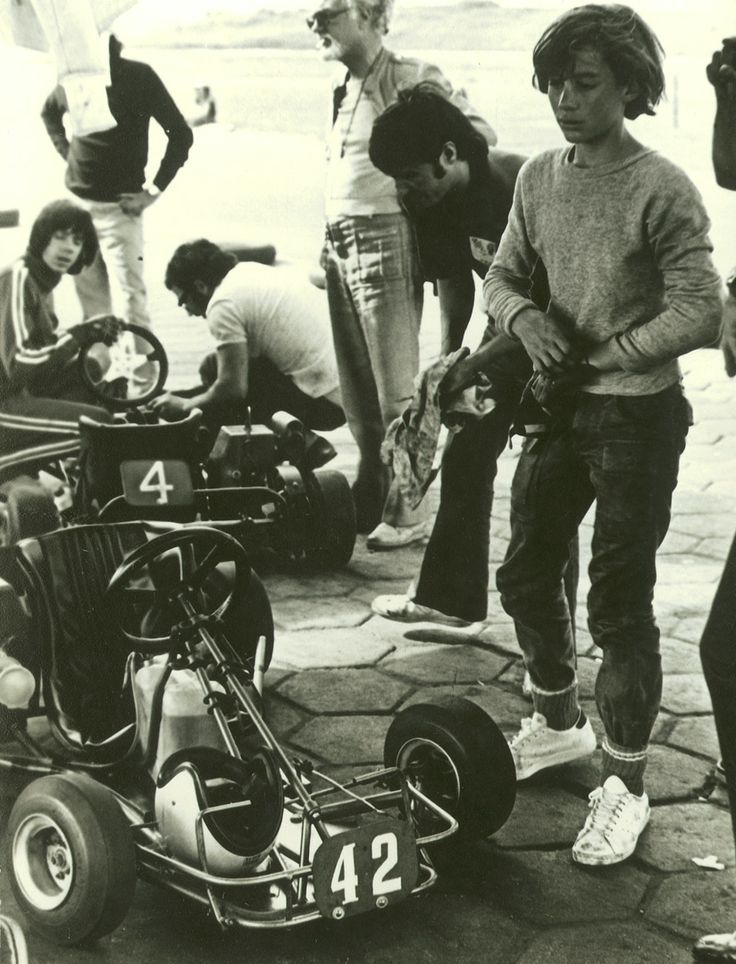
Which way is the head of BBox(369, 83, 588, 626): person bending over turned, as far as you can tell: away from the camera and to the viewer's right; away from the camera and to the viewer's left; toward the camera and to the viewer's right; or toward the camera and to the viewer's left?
toward the camera and to the viewer's left

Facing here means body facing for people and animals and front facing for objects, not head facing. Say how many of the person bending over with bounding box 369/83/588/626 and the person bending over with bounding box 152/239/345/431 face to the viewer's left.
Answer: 2

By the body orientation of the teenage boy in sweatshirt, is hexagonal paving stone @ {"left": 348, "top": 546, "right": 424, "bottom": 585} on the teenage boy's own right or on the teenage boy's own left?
on the teenage boy's own right

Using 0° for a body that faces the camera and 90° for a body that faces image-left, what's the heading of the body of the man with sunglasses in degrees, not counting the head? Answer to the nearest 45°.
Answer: approximately 45°

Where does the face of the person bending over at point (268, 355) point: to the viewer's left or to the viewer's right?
to the viewer's left

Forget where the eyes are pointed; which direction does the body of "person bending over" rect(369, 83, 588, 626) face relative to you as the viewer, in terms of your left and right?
facing to the left of the viewer

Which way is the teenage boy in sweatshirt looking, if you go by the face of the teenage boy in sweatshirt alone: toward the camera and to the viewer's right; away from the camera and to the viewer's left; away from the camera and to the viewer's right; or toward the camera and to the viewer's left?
toward the camera and to the viewer's left

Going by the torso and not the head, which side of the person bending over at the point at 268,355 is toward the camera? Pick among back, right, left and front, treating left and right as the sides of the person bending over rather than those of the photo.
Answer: left

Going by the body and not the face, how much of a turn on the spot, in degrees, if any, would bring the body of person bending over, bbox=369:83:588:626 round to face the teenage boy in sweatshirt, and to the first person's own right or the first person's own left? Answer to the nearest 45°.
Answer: approximately 135° to the first person's own left

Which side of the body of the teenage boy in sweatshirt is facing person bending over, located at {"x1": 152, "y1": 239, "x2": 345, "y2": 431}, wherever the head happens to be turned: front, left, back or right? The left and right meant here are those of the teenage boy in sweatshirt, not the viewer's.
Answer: right
